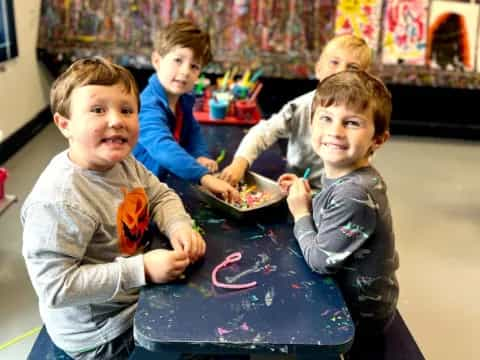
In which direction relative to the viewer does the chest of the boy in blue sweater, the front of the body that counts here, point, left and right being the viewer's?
facing the viewer and to the right of the viewer

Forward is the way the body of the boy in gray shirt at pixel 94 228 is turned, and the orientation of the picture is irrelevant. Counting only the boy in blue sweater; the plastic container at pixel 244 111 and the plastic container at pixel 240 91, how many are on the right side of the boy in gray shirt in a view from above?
0

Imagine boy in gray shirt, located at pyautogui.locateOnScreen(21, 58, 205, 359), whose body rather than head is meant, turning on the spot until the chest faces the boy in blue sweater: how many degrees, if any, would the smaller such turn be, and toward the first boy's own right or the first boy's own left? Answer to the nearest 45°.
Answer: approximately 135° to the first boy's own left

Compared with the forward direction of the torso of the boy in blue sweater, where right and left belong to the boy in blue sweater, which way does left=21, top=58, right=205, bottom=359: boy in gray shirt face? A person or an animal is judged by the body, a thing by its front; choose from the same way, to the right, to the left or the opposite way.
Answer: the same way

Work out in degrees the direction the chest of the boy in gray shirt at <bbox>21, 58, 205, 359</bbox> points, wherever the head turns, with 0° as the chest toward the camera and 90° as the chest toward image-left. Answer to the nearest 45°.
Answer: approximately 315°

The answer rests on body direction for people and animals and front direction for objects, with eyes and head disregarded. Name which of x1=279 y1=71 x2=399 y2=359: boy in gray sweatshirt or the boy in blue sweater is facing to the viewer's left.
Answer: the boy in gray sweatshirt

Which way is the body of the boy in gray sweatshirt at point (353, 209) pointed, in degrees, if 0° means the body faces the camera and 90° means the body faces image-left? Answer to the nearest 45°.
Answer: approximately 90°

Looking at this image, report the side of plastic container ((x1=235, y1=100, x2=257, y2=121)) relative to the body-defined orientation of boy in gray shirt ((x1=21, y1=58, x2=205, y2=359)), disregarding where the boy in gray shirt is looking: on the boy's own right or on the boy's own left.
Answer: on the boy's own left

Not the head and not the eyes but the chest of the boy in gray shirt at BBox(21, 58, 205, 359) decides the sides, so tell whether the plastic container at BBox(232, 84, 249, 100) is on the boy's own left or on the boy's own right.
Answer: on the boy's own left

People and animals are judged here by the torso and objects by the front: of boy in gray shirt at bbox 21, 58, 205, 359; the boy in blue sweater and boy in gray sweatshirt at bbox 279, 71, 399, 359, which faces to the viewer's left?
the boy in gray sweatshirt

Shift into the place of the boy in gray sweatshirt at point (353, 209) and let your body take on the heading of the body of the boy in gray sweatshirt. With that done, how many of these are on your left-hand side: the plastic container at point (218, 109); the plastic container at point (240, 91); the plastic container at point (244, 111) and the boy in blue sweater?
0
